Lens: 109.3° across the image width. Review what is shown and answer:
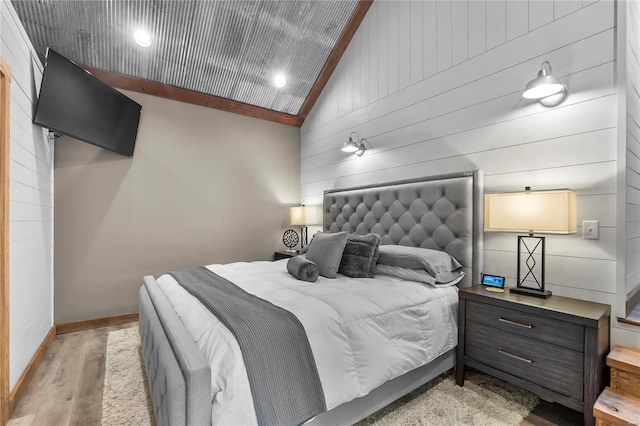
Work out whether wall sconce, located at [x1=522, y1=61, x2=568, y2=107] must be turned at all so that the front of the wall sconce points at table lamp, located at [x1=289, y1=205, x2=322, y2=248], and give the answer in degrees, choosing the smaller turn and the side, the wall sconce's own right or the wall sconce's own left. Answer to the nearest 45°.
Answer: approximately 45° to the wall sconce's own right

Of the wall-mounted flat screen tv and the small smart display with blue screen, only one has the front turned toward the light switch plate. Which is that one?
the wall-mounted flat screen tv

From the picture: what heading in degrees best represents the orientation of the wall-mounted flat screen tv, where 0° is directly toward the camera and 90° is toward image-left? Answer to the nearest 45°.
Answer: approximately 315°

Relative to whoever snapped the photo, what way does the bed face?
facing the viewer and to the left of the viewer

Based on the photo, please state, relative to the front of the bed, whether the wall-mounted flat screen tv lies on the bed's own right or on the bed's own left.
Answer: on the bed's own right
